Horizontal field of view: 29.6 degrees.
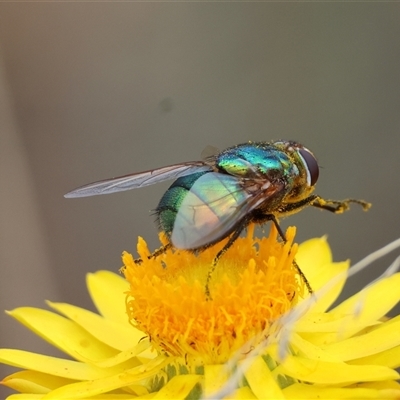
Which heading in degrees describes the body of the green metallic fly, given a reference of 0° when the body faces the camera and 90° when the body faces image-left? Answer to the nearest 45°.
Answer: approximately 225°
